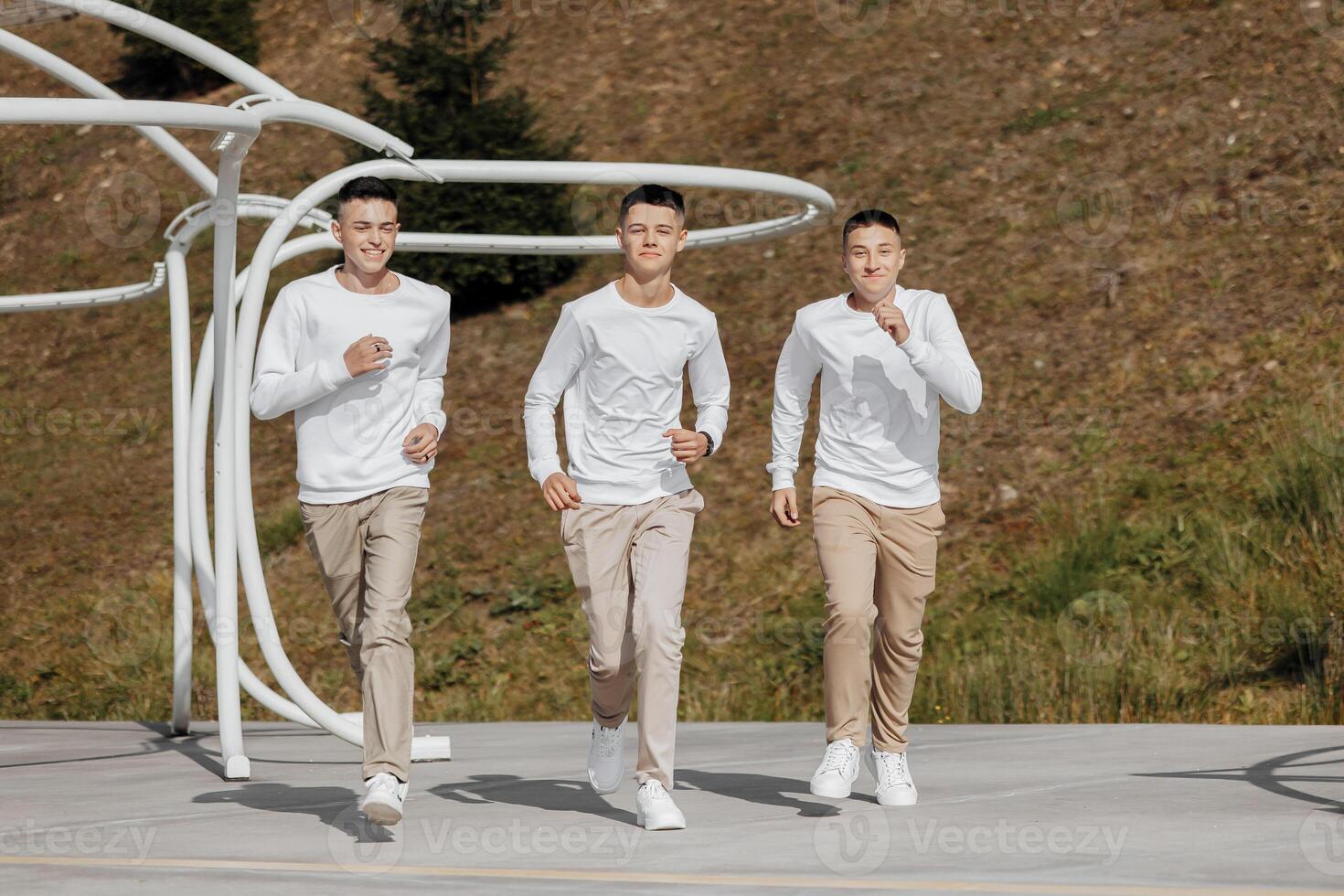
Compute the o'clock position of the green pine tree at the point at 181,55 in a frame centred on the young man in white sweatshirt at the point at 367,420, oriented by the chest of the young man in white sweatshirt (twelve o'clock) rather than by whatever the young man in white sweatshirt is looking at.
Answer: The green pine tree is roughly at 6 o'clock from the young man in white sweatshirt.

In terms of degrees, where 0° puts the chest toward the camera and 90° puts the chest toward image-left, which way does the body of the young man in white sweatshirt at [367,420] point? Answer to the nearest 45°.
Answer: approximately 0°

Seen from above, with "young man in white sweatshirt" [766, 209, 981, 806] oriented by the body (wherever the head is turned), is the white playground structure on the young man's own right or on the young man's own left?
on the young man's own right

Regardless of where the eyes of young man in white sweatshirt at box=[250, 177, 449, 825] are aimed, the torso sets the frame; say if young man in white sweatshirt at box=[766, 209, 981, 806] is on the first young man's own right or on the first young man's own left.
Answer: on the first young man's own left

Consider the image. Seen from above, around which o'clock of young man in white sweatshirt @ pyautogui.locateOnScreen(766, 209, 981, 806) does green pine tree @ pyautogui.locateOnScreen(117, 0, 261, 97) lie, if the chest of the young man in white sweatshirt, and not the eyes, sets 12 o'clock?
The green pine tree is roughly at 5 o'clock from the young man in white sweatshirt.

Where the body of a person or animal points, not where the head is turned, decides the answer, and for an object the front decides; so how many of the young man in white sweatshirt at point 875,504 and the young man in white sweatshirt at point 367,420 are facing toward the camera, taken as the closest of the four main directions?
2

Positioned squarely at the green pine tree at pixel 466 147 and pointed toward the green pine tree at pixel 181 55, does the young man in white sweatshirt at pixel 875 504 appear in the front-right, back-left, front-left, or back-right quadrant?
back-left

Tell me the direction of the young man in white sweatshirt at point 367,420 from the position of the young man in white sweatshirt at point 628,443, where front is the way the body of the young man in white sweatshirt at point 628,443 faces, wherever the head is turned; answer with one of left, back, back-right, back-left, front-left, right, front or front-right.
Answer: right

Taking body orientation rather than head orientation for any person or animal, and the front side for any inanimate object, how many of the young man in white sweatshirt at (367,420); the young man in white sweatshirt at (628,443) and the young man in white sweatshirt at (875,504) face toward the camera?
3
